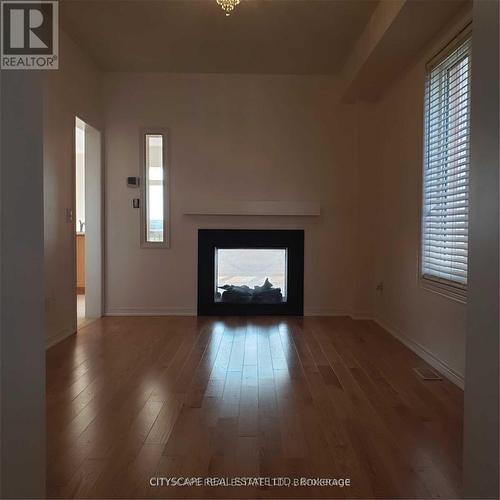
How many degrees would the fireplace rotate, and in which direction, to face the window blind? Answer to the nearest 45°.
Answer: approximately 45° to its left

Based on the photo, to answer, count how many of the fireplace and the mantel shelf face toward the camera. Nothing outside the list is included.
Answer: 2

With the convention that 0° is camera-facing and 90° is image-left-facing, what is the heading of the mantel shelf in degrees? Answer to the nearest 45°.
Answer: approximately 0°

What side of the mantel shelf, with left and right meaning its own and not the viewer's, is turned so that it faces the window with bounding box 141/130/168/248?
right

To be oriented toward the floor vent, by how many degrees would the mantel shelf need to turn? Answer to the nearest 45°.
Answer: approximately 45° to its left

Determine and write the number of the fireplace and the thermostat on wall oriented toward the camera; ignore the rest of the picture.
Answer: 2

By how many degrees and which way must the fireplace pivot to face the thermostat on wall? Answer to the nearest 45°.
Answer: approximately 90° to its right

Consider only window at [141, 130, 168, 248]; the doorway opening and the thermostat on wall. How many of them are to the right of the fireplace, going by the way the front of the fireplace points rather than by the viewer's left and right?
3

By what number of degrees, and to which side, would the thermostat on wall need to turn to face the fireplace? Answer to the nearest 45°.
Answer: approximately 90° to its left

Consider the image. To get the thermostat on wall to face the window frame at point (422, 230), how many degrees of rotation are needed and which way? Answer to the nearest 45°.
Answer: approximately 45° to its left

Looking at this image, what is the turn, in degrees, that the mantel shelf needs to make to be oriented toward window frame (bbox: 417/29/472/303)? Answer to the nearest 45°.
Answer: approximately 45° to its left
